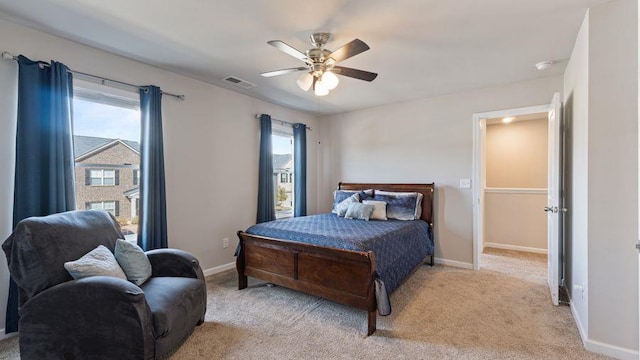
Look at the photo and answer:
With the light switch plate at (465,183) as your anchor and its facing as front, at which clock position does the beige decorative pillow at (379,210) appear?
The beige decorative pillow is roughly at 2 o'clock from the light switch plate.

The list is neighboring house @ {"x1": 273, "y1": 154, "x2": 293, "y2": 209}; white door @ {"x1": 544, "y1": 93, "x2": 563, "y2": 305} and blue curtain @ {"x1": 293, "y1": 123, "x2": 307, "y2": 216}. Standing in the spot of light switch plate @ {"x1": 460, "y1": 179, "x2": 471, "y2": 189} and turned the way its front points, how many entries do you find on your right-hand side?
2

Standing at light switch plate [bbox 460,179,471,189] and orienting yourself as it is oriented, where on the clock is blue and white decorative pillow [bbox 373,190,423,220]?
The blue and white decorative pillow is roughly at 2 o'clock from the light switch plate.

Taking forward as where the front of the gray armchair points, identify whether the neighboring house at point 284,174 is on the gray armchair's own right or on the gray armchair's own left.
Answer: on the gray armchair's own left

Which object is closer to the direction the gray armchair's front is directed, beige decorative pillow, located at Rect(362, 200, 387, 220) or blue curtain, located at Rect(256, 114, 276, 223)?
the beige decorative pillow

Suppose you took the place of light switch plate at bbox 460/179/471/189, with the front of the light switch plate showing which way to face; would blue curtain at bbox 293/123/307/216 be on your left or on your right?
on your right

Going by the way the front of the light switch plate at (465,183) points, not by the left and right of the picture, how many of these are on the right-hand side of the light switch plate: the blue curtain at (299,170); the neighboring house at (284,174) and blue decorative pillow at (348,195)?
3

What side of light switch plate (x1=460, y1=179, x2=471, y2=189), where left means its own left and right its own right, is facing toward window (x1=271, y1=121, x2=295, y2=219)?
right

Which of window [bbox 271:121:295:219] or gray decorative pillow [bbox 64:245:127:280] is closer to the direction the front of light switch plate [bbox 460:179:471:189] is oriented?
the gray decorative pillow

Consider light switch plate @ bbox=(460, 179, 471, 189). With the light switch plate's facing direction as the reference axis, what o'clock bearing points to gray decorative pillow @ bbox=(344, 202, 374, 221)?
The gray decorative pillow is roughly at 2 o'clock from the light switch plate.

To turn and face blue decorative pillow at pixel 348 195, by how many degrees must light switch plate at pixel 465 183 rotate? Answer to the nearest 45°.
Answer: approximately 90° to its right

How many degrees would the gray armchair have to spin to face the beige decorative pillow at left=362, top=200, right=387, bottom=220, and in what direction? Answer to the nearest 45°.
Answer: approximately 45° to its left
